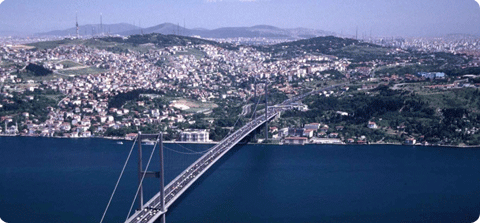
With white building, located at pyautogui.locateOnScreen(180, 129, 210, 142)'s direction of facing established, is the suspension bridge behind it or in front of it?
in front

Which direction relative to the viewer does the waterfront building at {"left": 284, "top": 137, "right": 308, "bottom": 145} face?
toward the camera

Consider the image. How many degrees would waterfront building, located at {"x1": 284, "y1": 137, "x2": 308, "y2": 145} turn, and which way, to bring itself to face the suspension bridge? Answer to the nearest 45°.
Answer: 0° — it already faces it

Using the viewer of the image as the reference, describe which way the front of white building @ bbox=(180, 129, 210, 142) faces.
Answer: facing the viewer

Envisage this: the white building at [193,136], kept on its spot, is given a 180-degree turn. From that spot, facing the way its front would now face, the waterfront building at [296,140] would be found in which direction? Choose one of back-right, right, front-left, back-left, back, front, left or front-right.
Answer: right
